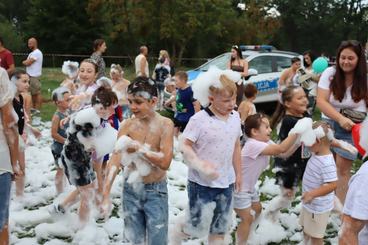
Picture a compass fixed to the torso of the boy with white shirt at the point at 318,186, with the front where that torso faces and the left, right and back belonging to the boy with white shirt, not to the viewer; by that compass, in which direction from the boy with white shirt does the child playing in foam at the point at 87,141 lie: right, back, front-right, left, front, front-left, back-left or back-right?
front-right

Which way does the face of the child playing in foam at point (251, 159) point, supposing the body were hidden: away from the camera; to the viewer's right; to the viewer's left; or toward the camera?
to the viewer's right

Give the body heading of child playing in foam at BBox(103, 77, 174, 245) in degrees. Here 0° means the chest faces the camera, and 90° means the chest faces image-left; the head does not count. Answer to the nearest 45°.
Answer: approximately 45°

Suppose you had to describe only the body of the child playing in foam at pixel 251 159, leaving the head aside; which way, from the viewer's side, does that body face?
to the viewer's right

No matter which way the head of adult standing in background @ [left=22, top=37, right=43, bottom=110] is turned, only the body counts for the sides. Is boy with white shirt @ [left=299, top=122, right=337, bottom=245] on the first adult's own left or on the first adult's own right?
on the first adult's own left

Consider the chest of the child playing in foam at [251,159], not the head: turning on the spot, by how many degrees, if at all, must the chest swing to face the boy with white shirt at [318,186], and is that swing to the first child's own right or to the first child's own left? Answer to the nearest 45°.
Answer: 0° — they already face them
